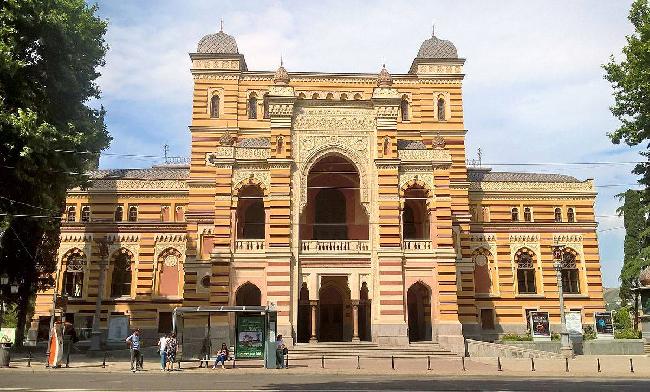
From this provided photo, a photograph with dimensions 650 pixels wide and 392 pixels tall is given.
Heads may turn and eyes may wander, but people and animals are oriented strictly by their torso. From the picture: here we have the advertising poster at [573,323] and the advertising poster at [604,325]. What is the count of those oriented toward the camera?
2

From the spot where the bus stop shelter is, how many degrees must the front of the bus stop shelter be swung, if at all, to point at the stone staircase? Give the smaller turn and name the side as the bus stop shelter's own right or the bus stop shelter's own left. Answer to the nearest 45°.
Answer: approximately 135° to the bus stop shelter's own left

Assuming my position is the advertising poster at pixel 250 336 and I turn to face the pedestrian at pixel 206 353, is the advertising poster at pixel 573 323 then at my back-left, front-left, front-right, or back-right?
back-right

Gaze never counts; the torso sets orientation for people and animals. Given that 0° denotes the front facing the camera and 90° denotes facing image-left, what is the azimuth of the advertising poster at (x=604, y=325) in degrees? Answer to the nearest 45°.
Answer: approximately 0°

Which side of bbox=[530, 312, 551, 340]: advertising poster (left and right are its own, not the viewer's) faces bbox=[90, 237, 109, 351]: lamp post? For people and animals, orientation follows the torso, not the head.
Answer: right

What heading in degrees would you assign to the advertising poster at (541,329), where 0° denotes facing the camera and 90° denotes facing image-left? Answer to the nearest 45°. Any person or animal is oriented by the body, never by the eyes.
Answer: approximately 0°

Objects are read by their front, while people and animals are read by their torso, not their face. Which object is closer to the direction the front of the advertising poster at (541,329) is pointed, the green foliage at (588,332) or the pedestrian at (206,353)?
the pedestrian
